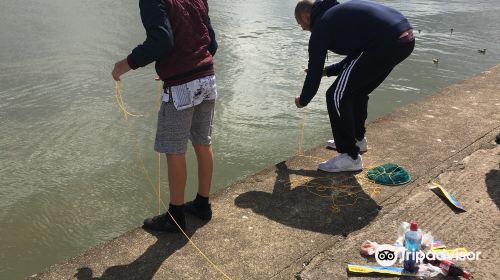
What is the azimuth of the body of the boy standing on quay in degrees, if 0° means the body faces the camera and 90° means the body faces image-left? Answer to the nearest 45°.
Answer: approximately 135°

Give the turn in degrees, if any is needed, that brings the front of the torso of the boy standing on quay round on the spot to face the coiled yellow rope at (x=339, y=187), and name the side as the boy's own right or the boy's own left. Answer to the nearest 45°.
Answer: approximately 135° to the boy's own right

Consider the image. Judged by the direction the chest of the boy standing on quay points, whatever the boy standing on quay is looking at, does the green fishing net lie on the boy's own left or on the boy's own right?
on the boy's own right
